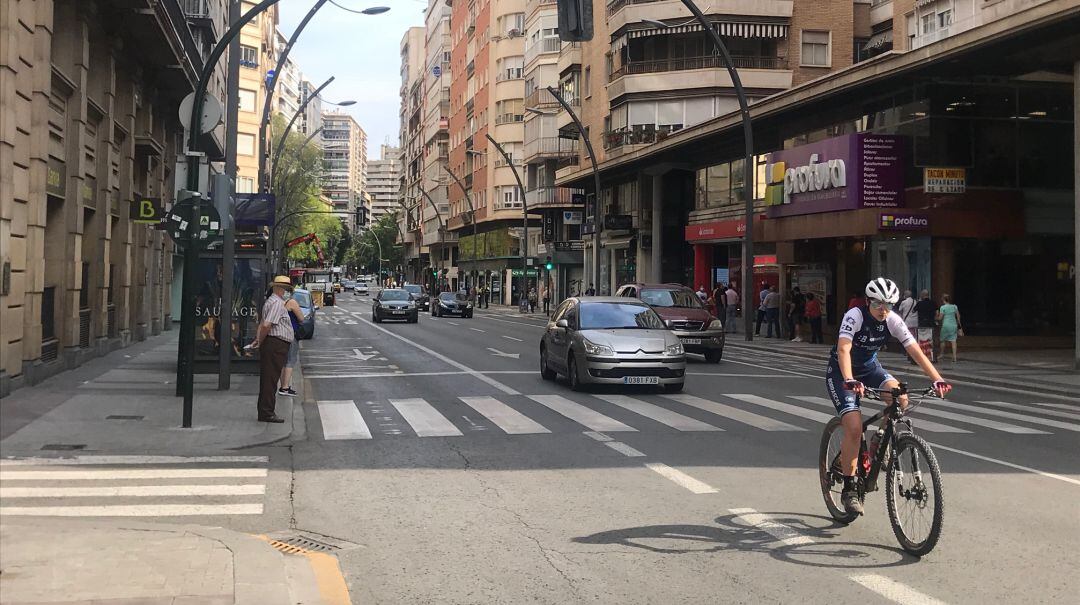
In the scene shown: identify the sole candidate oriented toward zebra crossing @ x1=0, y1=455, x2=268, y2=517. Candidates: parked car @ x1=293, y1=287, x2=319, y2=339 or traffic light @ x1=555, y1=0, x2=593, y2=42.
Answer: the parked car

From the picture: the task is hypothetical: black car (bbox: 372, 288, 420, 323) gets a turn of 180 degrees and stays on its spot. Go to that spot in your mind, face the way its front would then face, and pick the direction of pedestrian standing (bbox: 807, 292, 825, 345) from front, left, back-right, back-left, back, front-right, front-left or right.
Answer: back-right

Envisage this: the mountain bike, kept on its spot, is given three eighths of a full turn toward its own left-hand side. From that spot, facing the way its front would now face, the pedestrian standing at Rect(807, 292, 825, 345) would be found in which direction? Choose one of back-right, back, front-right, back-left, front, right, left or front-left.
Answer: front

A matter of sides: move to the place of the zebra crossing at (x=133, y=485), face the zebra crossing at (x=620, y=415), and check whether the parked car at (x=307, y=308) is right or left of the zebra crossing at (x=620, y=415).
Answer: left

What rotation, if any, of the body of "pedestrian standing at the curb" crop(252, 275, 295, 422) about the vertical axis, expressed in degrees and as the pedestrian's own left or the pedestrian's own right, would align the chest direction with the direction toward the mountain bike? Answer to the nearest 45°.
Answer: approximately 45° to the pedestrian's own right

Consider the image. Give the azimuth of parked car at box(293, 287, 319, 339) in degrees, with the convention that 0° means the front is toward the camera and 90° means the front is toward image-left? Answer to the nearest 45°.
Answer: approximately 0°

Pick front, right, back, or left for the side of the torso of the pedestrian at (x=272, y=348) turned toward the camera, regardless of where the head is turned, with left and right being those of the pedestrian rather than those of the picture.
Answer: right

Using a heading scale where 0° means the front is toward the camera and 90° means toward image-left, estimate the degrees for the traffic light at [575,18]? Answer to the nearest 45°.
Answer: approximately 180°

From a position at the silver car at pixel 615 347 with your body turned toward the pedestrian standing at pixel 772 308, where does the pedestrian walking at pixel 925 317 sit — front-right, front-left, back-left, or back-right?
front-right

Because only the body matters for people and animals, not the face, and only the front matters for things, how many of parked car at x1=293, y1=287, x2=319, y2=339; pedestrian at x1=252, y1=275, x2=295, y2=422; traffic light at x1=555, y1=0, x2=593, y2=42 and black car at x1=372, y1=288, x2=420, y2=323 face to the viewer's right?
1

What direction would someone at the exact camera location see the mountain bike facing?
facing the viewer and to the right of the viewer

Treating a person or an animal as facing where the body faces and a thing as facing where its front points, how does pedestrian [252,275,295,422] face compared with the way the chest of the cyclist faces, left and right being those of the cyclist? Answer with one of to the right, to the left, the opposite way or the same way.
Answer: to the left

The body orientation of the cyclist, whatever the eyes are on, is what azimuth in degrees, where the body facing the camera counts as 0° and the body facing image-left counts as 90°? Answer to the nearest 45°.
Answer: approximately 315°

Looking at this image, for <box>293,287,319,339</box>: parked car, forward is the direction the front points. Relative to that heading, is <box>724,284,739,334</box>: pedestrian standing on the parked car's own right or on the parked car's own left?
on the parked car's own left

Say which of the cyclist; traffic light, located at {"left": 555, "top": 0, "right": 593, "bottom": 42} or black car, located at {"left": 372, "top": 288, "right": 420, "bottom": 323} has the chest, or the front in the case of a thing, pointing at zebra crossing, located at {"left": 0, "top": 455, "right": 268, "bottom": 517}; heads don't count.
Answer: the black car

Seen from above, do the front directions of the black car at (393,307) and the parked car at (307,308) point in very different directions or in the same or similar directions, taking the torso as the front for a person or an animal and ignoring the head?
same or similar directions

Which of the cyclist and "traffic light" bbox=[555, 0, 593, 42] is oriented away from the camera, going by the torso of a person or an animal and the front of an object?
the traffic light

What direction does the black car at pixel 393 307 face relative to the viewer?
toward the camera

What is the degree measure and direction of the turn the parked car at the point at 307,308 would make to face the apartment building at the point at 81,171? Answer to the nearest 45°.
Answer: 0° — it already faces it
